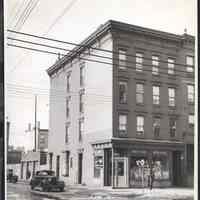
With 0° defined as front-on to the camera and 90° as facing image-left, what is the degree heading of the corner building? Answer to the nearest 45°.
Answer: approximately 315°
